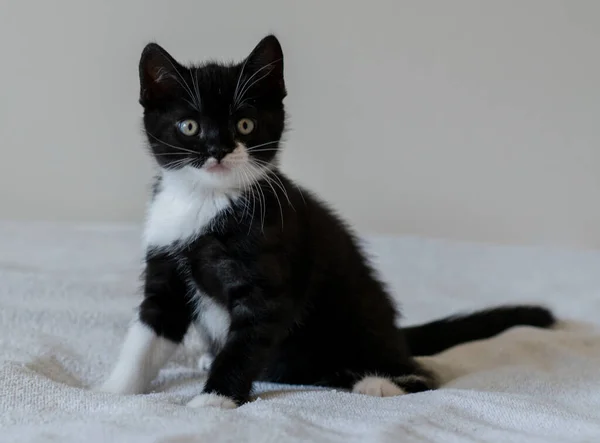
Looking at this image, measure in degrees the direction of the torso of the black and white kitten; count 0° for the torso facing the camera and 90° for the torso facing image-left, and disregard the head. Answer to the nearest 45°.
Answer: approximately 45°
